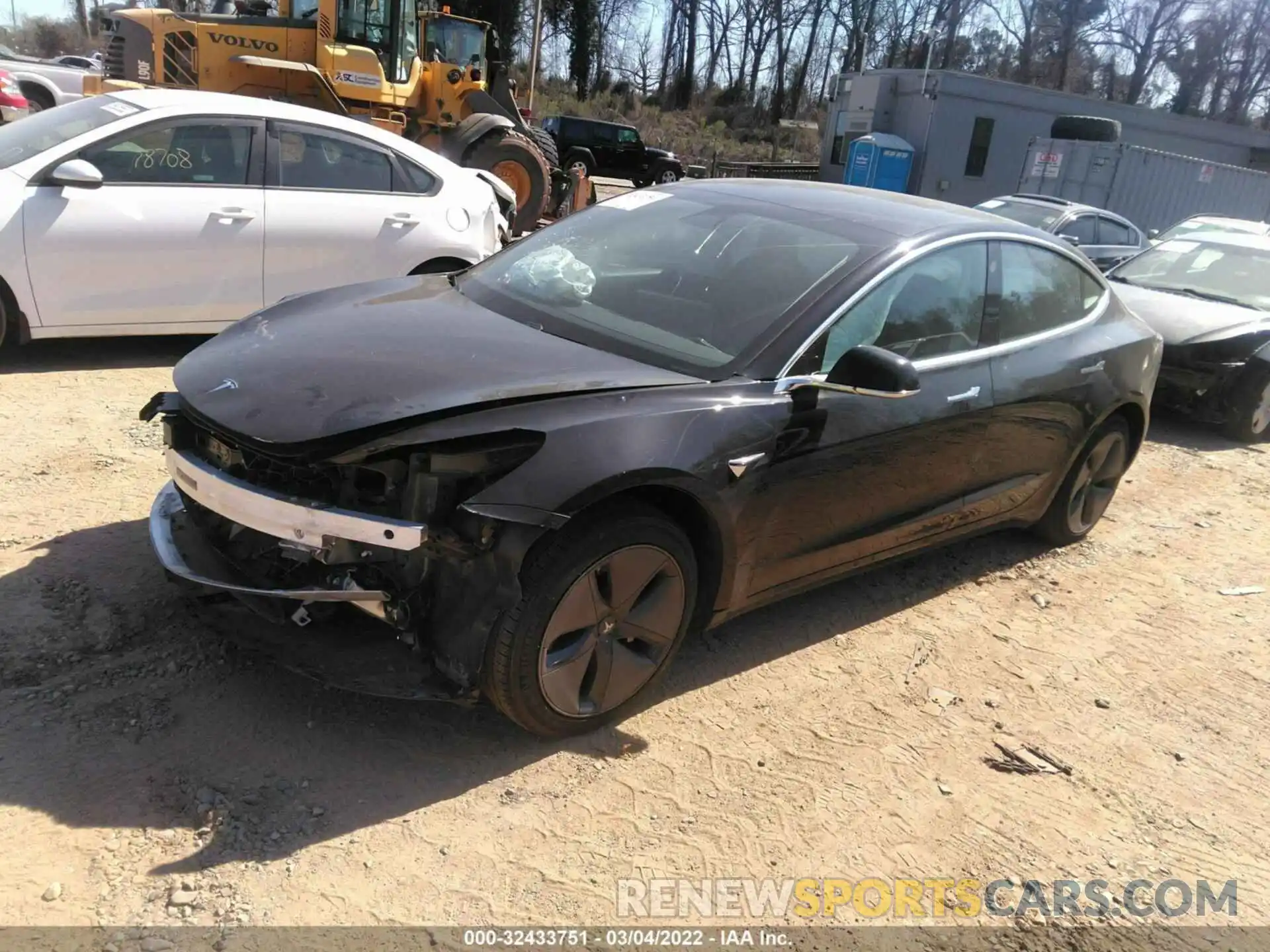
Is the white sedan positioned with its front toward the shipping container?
no

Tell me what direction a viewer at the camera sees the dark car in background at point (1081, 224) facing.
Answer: facing the viewer and to the left of the viewer

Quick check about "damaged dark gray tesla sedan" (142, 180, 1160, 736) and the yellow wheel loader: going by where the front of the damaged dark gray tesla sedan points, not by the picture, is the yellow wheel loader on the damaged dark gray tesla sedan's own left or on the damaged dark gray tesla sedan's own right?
on the damaged dark gray tesla sedan's own right

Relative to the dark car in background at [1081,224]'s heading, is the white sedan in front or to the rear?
in front

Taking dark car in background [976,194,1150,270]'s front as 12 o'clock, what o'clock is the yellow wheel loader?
The yellow wheel loader is roughly at 1 o'clock from the dark car in background.

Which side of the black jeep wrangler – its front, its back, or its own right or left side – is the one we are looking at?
right

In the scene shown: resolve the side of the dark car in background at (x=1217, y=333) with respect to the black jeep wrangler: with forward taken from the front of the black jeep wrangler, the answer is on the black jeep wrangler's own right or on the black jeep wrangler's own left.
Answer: on the black jeep wrangler's own right

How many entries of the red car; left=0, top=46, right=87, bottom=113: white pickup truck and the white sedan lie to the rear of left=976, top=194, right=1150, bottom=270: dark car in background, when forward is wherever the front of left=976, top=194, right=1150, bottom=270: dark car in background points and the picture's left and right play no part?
0

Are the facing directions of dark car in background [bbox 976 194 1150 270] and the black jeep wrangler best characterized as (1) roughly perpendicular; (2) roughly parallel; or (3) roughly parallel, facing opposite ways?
roughly parallel, facing opposite ways

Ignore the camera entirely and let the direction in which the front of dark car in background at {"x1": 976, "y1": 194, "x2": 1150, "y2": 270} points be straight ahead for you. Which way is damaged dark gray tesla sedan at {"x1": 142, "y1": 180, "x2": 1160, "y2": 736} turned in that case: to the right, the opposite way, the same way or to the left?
the same way

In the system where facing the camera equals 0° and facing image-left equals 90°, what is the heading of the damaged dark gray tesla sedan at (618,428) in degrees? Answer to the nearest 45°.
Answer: approximately 45°

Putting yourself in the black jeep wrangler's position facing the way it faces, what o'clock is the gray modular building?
The gray modular building is roughly at 1 o'clock from the black jeep wrangler.
